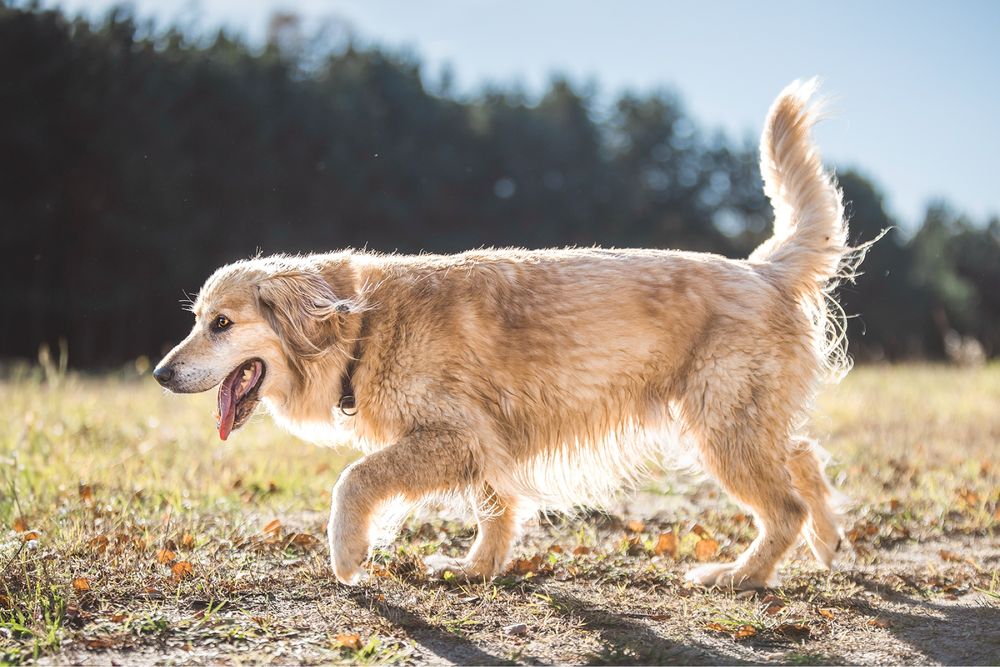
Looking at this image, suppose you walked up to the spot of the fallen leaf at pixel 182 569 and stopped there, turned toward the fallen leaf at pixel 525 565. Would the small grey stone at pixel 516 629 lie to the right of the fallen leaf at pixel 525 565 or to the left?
right

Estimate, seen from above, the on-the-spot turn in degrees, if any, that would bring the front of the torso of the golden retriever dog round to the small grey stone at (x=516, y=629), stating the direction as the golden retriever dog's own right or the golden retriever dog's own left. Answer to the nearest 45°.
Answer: approximately 90° to the golden retriever dog's own left

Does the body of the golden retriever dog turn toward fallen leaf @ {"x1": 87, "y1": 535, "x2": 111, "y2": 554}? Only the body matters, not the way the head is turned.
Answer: yes

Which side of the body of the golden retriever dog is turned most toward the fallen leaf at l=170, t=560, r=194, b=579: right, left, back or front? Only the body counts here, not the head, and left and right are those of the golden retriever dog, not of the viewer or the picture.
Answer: front

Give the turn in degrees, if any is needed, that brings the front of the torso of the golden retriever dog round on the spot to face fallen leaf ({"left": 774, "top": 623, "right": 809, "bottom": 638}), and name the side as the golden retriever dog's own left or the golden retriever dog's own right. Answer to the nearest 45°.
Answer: approximately 135° to the golden retriever dog's own left

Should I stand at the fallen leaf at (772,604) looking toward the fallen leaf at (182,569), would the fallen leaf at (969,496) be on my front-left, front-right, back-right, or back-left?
back-right

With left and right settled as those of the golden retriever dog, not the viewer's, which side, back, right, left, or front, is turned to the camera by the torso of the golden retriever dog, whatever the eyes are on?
left
